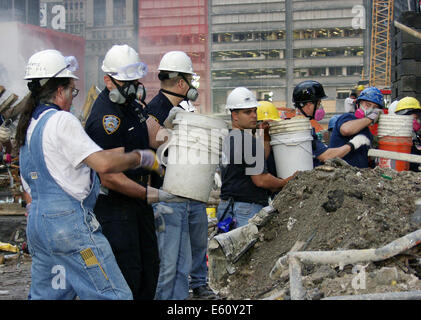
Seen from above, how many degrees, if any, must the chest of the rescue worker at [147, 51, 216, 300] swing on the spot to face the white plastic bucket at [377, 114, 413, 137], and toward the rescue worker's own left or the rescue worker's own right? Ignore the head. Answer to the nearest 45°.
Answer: approximately 45° to the rescue worker's own left

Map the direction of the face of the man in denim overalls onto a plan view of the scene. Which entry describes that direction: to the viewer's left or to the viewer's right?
to the viewer's right

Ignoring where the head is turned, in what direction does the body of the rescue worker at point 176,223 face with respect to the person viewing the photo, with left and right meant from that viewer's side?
facing to the right of the viewer
